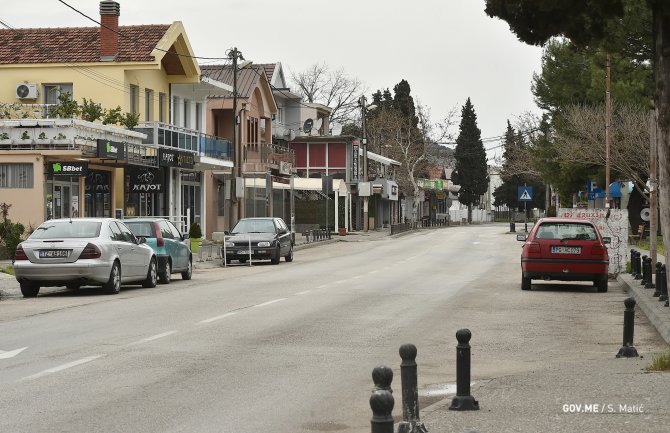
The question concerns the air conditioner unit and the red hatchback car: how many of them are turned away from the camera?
1

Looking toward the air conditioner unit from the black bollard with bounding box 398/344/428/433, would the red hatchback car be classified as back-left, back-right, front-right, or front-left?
front-right

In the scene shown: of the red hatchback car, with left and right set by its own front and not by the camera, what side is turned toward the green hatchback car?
left

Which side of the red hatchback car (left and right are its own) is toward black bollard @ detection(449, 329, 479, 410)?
back

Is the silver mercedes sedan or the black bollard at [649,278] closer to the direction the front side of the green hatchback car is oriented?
the black bollard

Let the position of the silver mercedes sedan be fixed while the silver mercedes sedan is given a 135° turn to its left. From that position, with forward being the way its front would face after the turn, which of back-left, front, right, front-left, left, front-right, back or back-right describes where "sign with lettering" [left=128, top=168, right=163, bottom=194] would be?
right

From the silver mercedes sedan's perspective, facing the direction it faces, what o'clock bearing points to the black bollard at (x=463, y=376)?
The black bollard is roughly at 4 o'clock from the silver mercedes sedan.

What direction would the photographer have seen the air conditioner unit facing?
facing the viewer

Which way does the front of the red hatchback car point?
away from the camera

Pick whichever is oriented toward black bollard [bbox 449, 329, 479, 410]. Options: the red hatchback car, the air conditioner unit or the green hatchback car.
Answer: the air conditioner unit

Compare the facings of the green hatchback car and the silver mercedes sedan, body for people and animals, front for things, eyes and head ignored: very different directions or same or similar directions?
same or similar directions

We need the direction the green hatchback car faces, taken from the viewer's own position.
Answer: facing away from the viewer and to the right of the viewer
